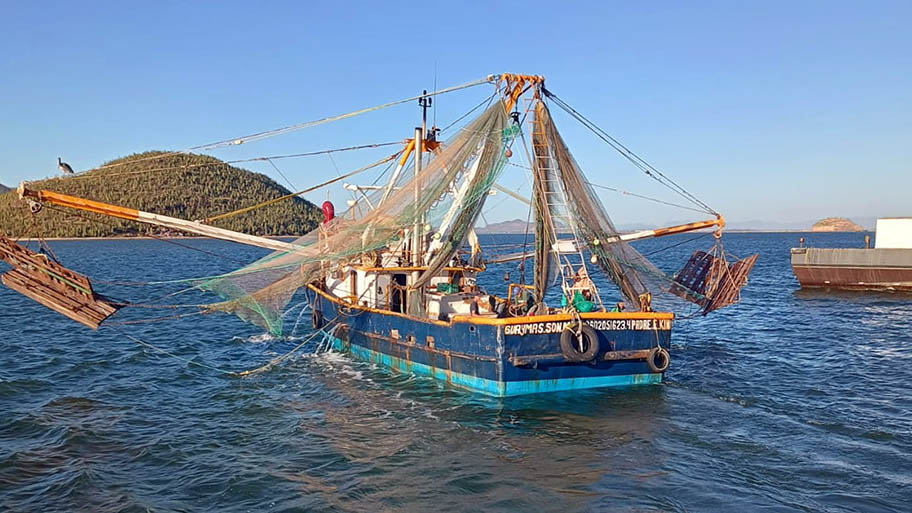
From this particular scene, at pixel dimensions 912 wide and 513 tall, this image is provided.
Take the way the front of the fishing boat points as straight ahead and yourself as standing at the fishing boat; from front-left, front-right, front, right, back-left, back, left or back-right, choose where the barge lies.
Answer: right

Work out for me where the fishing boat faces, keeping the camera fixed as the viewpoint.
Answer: facing away from the viewer and to the left of the viewer

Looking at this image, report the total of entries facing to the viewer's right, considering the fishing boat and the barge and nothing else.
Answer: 0

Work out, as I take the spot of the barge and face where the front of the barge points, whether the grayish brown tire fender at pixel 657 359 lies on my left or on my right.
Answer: on my left

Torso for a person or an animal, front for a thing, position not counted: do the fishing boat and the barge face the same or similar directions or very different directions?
same or similar directions

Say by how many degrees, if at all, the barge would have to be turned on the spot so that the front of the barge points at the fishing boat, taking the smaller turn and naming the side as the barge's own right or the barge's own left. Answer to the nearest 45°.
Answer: approximately 90° to the barge's own left

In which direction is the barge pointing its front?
to the viewer's left
